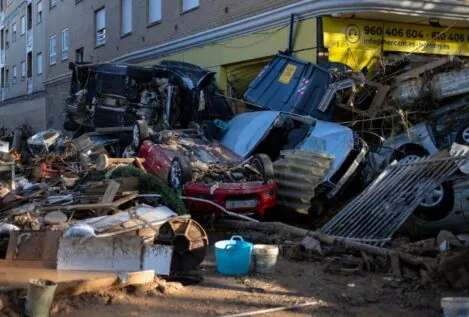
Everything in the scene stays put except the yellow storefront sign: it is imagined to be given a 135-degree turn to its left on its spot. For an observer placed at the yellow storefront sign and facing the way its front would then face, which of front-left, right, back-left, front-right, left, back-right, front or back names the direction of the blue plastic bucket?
back-right

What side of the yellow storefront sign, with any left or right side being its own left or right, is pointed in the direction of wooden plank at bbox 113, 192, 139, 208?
front

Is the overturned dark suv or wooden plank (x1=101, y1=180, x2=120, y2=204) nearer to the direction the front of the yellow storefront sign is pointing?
the wooden plank

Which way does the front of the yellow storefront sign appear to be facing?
toward the camera

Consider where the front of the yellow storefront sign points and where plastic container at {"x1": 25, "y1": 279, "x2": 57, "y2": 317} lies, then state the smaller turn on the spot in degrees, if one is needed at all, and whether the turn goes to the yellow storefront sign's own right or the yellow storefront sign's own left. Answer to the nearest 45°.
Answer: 0° — it already faces it

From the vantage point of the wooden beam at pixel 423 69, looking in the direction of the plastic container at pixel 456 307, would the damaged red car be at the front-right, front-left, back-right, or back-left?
front-right

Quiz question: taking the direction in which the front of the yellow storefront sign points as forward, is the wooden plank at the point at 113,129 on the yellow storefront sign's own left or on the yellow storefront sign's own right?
on the yellow storefront sign's own right

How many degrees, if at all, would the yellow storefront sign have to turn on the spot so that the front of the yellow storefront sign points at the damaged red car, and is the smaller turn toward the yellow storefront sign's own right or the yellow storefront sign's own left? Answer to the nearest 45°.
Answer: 0° — it already faces it

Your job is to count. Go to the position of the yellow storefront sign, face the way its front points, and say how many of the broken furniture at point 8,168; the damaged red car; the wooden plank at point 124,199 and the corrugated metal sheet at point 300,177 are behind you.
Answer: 0

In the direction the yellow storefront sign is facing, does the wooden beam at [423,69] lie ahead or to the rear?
ahead

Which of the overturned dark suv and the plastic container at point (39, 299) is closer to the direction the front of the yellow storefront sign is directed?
the plastic container

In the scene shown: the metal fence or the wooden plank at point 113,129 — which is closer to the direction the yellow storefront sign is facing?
the metal fence

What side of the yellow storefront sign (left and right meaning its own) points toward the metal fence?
front

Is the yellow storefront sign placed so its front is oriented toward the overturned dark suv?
no

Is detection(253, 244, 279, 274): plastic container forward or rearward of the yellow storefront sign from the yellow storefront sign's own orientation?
forward

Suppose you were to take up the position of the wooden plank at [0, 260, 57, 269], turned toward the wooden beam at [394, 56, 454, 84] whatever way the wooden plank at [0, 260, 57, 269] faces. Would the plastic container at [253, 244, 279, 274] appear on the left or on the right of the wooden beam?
right

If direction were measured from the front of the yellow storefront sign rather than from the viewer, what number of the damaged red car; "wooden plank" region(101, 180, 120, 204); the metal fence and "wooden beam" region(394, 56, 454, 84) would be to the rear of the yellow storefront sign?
0

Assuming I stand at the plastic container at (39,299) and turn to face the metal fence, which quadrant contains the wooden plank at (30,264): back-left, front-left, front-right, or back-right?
front-left

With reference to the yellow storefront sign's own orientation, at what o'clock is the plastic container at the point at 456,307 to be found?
The plastic container is roughly at 12 o'clock from the yellow storefront sign.
